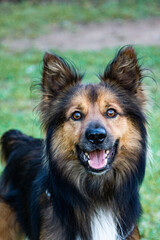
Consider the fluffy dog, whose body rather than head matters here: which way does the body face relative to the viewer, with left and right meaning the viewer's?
facing the viewer and to the right of the viewer
